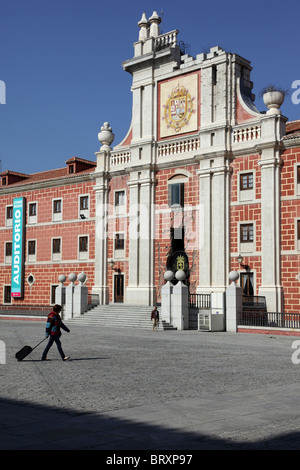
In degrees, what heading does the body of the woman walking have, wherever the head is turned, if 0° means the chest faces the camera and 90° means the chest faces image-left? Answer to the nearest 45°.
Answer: approximately 270°

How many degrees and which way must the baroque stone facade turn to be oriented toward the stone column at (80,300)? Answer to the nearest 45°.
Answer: approximately 45° to its right

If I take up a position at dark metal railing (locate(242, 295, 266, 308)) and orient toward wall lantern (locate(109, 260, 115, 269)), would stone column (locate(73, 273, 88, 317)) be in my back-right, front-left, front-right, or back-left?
front-left

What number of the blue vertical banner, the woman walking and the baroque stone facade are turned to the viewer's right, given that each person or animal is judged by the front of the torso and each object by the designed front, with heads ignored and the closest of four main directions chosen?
1

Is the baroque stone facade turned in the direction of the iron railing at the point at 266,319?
no

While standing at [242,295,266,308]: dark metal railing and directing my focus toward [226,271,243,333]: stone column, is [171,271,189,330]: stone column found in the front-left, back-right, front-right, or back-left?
front-right

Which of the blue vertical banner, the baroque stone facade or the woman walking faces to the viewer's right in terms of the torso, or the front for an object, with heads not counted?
the woman walking

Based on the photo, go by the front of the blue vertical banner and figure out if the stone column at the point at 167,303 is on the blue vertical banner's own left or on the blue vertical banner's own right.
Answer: on the blue vertical banner's own left

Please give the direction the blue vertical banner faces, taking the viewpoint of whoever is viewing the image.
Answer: facing the viewer and to the left of the viewer

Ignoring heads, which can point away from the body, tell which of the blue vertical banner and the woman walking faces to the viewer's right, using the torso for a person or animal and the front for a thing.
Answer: the woman walking

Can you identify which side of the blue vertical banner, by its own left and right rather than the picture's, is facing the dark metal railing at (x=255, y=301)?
left

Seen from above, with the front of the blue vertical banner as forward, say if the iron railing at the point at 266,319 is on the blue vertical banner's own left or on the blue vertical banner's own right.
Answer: on the blue vertical banner's own left

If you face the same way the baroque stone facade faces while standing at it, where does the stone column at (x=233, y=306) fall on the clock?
The stone column is roughly at 10 o'clock from the baroque stone facade.

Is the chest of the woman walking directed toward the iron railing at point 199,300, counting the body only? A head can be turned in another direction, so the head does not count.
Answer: no
